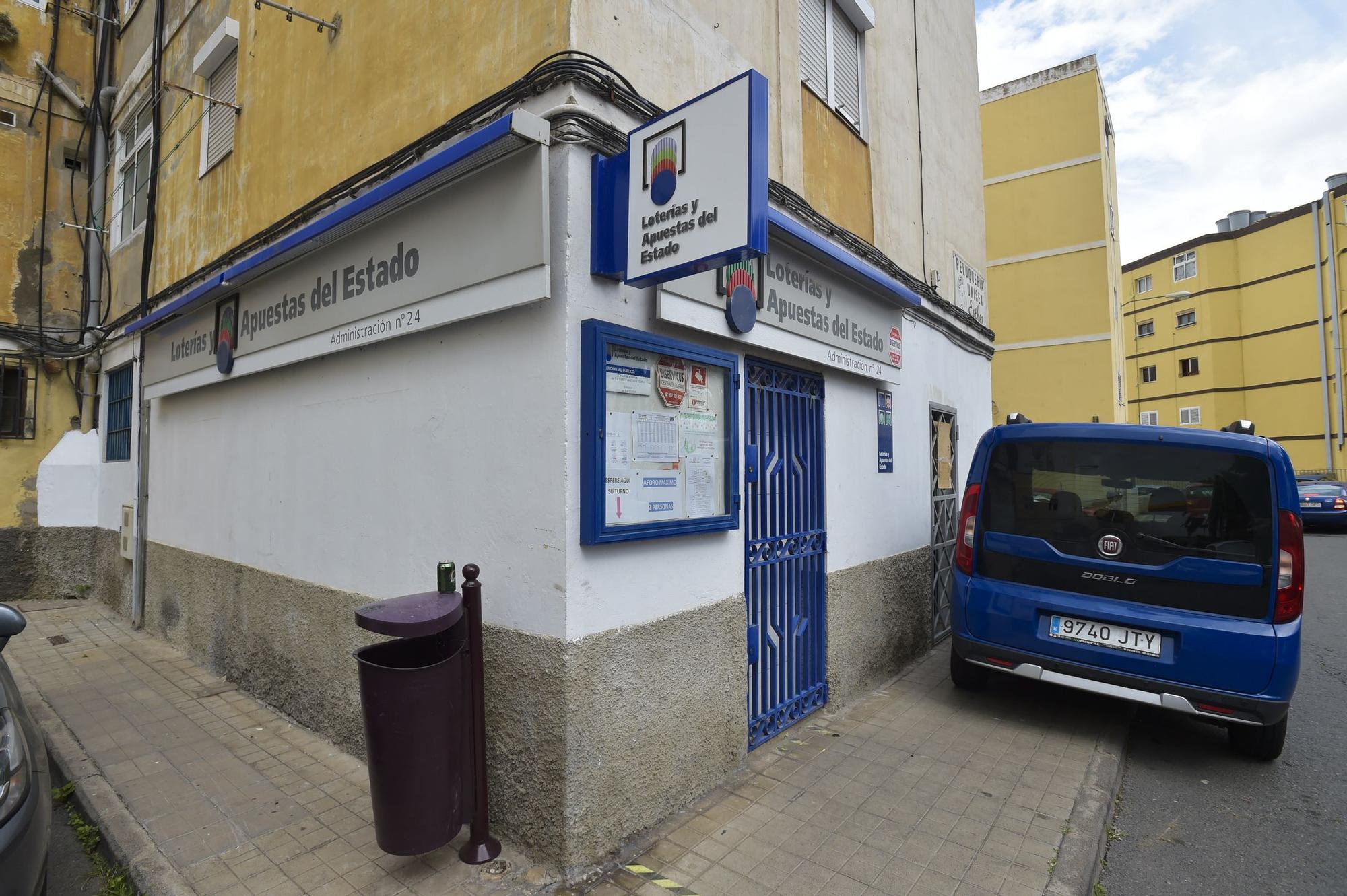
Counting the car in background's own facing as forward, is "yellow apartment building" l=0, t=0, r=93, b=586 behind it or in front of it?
behind

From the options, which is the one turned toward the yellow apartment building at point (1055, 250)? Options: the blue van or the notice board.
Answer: the blue van

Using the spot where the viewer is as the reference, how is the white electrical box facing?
facing to the left of the viewer

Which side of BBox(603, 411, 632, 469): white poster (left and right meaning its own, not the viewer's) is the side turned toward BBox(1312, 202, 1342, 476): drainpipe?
left

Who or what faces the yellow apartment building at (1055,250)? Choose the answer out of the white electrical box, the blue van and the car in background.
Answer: the blue van

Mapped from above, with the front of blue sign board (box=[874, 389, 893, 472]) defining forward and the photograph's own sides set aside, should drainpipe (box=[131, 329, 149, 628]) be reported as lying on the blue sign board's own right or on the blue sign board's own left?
on the blue sign board's own right

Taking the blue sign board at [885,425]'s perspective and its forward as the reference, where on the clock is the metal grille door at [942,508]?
The metal grille door is roughly at 8 o'clock from the blue sign board.

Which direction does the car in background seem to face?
away from the camera

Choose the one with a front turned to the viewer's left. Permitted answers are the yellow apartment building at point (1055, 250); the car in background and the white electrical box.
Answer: the white electrical box

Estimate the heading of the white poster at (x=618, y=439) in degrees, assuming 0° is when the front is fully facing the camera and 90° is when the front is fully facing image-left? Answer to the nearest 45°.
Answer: approximately 315°

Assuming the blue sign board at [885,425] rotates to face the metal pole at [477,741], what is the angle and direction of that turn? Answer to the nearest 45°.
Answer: approximately 90° to its right

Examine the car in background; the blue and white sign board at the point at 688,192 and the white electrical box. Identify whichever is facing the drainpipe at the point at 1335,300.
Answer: the car in background

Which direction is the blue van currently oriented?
away from the camera
